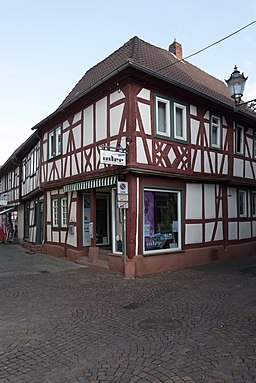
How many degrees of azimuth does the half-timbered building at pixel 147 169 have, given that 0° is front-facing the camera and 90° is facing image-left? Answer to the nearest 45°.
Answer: approximately 45°

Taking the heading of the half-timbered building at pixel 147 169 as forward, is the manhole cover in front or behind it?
in front
